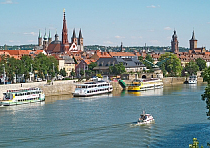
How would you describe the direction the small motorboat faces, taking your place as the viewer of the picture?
facing to the right of the viewer
